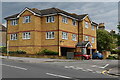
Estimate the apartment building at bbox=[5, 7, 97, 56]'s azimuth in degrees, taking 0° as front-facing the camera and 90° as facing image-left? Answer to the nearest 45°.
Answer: approximately 315°
